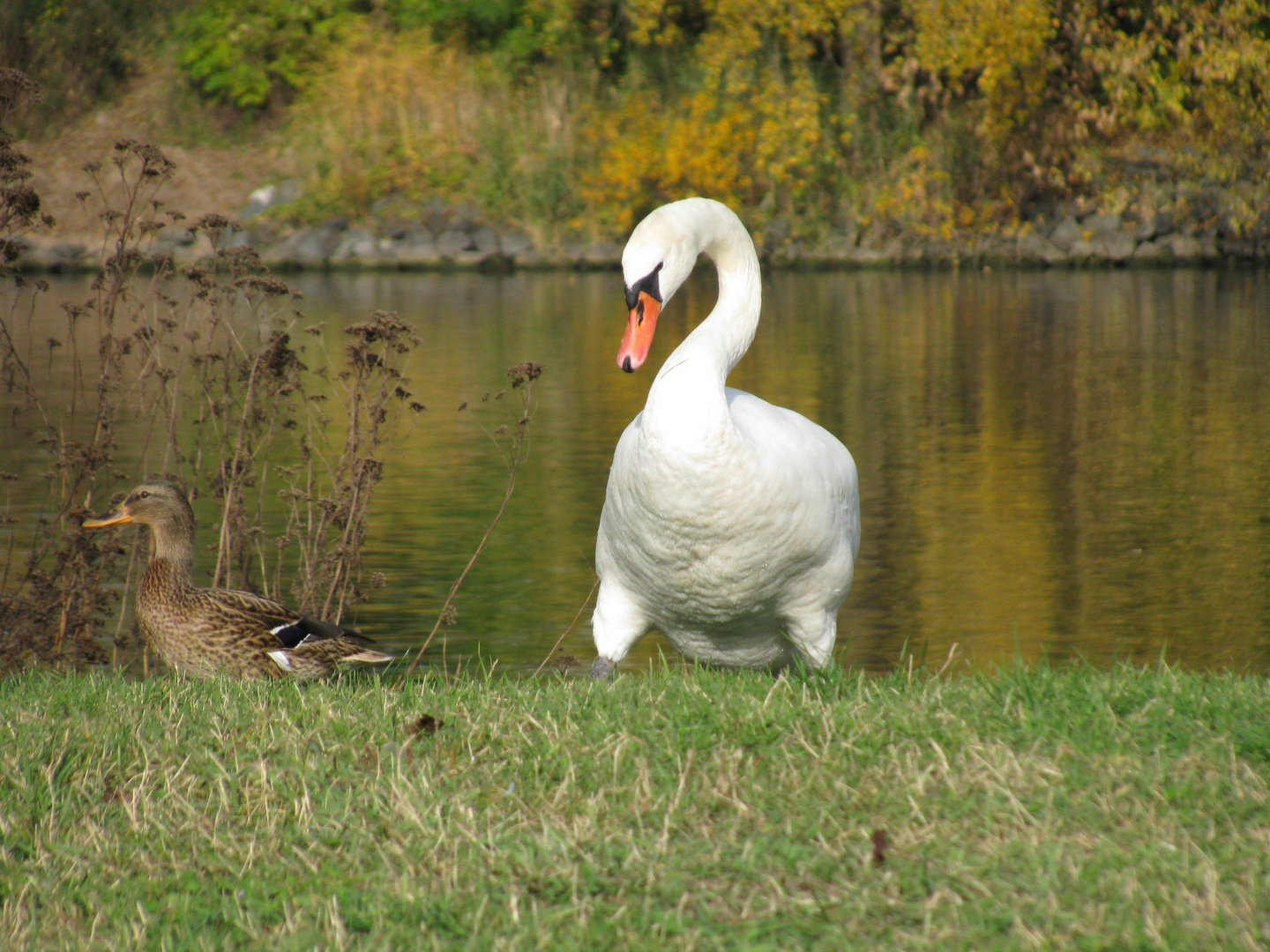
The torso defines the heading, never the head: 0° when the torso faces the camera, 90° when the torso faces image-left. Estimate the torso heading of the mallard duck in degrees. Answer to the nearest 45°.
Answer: approximately 90°

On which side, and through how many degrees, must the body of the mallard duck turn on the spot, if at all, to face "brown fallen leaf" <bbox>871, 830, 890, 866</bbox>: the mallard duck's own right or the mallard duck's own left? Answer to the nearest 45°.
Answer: approximately 135° to the mallard duck's own left

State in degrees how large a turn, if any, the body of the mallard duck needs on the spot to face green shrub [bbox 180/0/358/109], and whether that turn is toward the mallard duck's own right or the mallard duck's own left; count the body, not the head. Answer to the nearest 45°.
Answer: approximately 90° to the mallard duck's own right

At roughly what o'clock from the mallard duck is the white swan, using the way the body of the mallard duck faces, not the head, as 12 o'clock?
The white swan is roughly at 7 o'clock from the mallard duck.

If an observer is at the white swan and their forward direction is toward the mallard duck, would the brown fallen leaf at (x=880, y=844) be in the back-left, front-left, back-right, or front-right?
back-left
